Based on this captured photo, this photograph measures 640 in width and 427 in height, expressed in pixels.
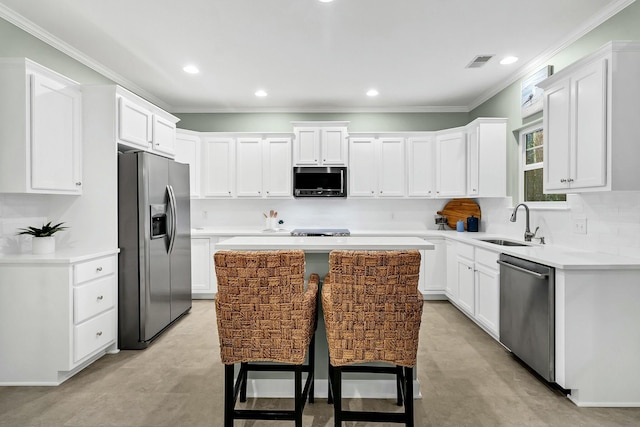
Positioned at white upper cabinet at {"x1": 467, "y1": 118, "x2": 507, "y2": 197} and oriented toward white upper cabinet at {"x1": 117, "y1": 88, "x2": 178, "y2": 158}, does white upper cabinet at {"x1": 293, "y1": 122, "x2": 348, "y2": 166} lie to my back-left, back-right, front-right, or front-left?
front-right

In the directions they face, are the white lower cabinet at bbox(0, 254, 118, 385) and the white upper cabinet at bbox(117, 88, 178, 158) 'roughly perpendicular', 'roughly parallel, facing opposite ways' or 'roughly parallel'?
roughly parallel

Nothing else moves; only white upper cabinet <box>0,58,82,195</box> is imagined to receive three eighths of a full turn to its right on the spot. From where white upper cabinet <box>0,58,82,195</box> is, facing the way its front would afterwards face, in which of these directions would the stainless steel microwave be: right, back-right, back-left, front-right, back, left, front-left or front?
back

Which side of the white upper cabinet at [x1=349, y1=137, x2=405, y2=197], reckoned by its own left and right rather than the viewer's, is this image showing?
front

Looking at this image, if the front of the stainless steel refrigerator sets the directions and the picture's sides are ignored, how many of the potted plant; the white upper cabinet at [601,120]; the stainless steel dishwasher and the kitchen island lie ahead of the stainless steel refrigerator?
3

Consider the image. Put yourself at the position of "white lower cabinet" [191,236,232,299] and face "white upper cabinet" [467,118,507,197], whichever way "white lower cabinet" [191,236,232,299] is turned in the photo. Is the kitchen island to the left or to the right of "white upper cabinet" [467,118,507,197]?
right

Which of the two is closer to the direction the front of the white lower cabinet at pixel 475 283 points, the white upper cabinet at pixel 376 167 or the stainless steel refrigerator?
the stainless steel refrigerator

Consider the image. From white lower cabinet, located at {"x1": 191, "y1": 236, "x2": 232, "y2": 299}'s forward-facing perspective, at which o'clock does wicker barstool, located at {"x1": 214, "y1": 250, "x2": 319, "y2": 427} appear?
The wicker barstool is roughly at 12 o'clock from the white lower cabinet.

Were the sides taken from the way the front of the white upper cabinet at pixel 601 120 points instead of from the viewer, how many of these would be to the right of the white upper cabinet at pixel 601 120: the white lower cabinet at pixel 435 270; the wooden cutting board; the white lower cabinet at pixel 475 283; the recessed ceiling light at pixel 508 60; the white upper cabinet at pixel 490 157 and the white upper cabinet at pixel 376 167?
6

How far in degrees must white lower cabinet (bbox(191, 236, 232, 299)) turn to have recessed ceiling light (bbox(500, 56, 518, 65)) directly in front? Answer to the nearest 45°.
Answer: approximately 45° to its left

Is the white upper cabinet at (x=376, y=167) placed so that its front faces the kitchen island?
yes

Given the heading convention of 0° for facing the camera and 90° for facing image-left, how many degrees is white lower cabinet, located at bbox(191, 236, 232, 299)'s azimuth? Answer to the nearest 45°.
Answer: approximately 0°

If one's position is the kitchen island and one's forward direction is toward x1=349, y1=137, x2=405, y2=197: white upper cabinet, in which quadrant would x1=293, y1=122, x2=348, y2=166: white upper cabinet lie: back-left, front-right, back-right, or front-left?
front-left

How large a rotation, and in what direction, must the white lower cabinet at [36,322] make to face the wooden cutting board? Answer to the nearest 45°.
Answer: approximately 45° to its left

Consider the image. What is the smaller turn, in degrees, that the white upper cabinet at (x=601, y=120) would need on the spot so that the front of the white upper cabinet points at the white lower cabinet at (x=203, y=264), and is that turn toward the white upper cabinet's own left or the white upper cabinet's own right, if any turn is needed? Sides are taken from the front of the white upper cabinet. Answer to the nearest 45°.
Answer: approximately 45° to the white upper cabinet's own right

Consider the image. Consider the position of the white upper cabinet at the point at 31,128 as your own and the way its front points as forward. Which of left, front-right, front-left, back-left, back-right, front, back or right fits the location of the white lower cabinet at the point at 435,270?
front-left

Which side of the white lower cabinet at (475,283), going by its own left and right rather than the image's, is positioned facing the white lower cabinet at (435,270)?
right

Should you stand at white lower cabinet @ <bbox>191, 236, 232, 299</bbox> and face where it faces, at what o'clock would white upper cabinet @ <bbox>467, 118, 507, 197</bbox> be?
The white upper cabinet is roughly at 10 o'clock from the white lower cabinet.

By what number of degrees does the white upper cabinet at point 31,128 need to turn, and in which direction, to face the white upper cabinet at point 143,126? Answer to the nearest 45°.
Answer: approximately 90° to its left

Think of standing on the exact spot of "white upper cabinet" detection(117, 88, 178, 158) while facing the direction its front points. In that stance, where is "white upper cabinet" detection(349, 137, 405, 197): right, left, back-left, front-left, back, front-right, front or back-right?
front-left

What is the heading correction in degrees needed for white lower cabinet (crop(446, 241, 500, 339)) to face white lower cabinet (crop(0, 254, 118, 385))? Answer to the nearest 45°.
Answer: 0° — it already faces it

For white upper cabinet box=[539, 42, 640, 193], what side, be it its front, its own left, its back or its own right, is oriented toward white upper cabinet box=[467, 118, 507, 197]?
right

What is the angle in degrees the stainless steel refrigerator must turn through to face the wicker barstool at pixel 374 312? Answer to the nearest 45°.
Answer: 0° — it already faces it

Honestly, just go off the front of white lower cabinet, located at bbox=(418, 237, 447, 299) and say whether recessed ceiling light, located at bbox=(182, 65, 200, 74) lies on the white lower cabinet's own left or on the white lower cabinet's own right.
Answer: on the white lower cabinet's own right

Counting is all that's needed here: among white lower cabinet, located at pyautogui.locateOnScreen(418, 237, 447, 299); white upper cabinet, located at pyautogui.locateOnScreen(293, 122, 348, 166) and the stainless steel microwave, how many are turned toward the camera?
3

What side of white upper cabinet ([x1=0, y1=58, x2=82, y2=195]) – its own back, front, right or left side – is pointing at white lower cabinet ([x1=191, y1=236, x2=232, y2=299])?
left
